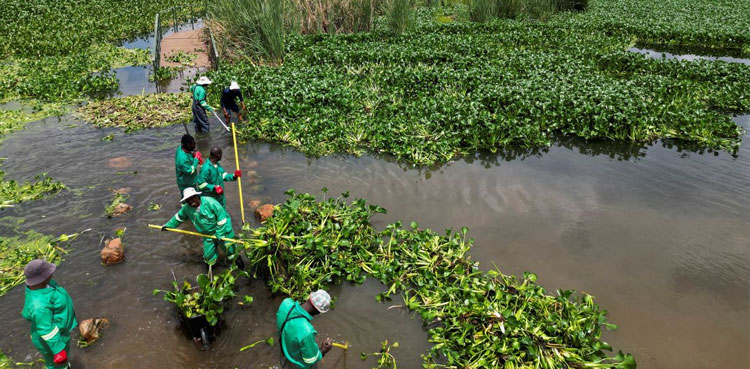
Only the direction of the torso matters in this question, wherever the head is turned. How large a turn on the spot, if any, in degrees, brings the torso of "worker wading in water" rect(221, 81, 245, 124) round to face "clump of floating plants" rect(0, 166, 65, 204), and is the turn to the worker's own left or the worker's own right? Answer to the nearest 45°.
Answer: approximately 45° to the worker's own right

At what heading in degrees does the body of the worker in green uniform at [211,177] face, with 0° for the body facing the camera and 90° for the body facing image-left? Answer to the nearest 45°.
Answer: approximately 315°

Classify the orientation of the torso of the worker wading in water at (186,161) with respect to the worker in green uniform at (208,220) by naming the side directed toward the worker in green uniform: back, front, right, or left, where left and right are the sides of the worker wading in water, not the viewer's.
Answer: right

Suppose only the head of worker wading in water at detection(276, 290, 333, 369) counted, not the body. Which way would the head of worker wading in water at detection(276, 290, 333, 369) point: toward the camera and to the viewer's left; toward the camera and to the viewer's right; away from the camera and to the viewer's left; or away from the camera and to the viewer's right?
away from the camera and to the viewer's right

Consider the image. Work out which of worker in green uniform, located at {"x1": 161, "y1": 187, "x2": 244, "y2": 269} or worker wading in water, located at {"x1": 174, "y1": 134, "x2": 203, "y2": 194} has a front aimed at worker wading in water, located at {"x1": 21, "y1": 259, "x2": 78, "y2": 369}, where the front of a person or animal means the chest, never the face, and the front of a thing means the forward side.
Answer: the worker in green uniform

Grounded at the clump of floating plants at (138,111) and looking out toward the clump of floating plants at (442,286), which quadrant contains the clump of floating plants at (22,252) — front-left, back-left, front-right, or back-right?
front-right

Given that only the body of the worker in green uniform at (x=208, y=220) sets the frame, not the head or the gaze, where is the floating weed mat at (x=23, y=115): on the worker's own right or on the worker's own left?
on the worker's own right

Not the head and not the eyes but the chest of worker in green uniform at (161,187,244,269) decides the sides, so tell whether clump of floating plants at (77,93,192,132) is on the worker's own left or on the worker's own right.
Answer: on the worker's own right

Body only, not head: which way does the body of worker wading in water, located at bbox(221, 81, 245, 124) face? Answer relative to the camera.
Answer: toward the camera

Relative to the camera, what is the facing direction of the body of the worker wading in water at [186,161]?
to the viewer's right

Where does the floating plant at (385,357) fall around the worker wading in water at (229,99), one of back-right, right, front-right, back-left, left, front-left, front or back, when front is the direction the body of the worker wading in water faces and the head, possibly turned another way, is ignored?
front
